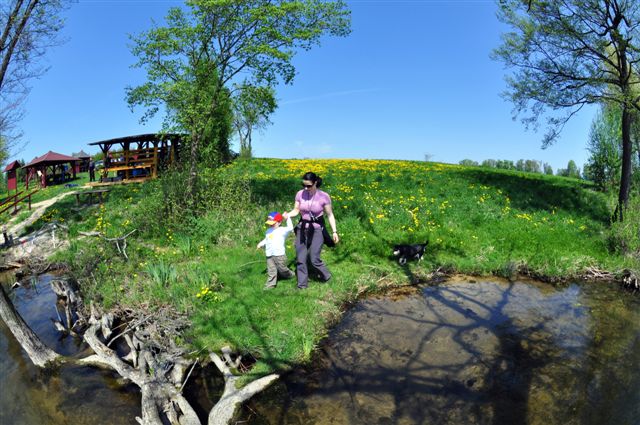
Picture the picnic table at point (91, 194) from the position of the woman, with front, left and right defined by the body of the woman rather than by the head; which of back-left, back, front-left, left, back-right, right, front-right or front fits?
right

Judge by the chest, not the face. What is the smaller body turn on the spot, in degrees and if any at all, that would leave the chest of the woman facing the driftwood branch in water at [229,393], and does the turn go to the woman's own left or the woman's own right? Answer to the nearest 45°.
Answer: approximately 45° to the woman's own left

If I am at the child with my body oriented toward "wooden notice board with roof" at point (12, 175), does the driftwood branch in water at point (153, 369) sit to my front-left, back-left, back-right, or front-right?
back-left

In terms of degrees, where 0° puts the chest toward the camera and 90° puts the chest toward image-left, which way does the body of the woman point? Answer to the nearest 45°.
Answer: approximately 45°

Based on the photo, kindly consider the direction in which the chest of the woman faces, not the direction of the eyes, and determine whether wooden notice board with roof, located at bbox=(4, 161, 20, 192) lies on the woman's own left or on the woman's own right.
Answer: on the woman's own right

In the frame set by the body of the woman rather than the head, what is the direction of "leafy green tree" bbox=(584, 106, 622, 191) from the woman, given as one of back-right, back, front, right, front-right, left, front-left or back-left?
back

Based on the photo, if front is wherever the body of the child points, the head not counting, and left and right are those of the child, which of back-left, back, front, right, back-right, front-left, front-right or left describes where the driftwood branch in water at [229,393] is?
front-left

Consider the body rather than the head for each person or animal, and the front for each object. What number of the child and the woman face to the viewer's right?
0

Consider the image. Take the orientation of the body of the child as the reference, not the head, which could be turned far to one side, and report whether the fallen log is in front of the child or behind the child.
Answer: in front

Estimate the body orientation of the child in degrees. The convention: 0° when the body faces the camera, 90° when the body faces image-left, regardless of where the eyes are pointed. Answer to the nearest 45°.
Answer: approximately 45°
